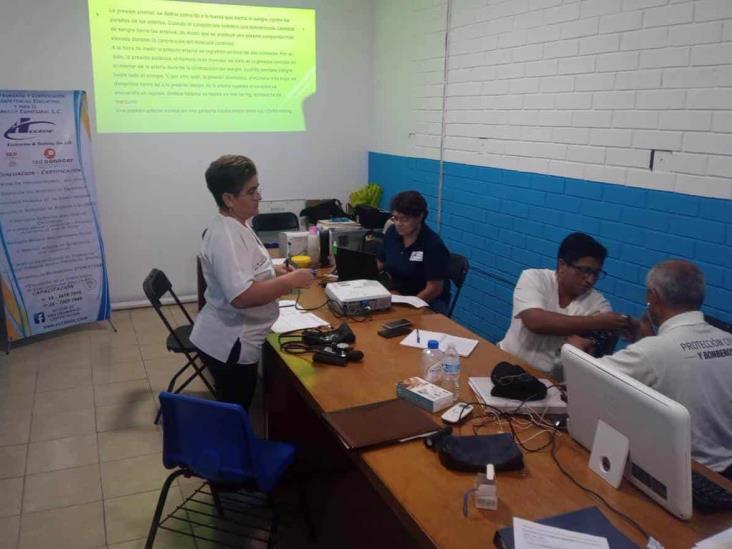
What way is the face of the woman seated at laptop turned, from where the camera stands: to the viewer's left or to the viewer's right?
to the viewer's left

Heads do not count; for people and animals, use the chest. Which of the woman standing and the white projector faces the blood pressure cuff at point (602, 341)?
the woman standing

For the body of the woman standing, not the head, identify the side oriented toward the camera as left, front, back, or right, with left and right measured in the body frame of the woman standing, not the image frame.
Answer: right

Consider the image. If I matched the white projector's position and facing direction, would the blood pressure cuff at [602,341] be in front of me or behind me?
behind

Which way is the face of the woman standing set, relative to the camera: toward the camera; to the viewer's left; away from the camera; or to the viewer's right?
to the viewer's right

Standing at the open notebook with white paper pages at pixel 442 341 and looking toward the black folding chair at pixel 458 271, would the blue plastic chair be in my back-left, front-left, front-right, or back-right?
back-left

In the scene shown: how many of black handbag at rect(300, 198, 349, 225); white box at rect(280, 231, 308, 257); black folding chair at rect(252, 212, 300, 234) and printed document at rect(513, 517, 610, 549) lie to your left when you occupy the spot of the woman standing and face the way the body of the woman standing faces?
3

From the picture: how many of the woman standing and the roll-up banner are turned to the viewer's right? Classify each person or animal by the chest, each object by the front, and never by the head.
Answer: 1

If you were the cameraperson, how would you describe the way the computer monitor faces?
facing away from the viewer and to the right of the viewer
